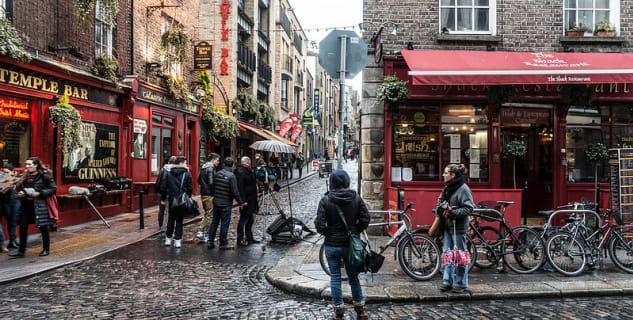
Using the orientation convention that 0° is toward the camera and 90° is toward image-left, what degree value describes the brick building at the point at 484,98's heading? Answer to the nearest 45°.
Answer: approximately 0°

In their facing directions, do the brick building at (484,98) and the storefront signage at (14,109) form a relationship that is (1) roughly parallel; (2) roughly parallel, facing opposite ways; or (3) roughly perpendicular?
roughly perpendicular

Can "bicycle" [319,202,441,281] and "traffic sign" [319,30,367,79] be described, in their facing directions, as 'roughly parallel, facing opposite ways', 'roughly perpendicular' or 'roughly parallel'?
roughly perpendicular

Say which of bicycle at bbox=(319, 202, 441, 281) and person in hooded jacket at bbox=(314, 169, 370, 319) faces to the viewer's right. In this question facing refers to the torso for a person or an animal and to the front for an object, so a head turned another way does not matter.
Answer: the bicycle

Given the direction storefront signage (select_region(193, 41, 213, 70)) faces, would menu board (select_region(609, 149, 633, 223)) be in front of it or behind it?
in front

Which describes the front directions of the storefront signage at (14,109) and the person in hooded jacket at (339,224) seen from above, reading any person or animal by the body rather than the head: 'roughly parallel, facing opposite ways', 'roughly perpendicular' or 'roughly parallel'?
roughly perpendicular

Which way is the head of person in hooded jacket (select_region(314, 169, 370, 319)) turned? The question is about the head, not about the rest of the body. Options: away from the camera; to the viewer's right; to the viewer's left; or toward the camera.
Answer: away from the camera

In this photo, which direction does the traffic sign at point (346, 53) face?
away from the camera

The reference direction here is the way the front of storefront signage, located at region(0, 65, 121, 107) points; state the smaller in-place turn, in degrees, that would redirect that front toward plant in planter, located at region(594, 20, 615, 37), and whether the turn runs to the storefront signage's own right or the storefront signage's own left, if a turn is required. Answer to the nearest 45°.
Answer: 0° — it already faces it

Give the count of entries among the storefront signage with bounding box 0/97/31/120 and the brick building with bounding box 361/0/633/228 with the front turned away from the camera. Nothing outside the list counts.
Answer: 0

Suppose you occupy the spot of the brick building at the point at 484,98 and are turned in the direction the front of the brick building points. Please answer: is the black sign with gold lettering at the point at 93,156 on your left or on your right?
on your right

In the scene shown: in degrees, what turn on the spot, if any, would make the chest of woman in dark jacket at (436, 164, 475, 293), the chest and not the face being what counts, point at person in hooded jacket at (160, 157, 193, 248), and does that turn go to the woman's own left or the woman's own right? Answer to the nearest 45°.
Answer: approximately 45° to the woman's own right

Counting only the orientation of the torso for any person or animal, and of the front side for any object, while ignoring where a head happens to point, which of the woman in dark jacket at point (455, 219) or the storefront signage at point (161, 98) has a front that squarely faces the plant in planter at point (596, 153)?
the storefront signage
